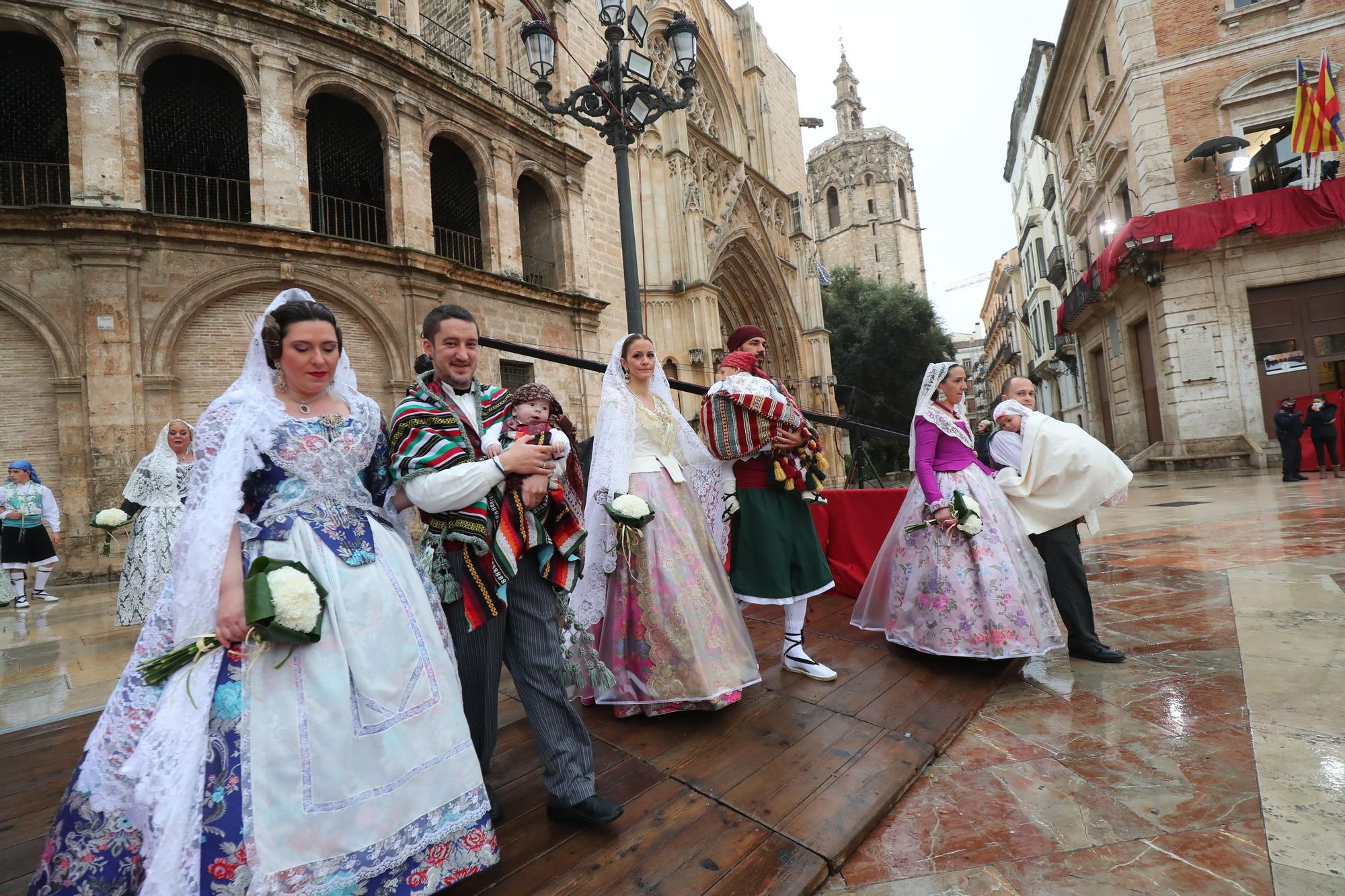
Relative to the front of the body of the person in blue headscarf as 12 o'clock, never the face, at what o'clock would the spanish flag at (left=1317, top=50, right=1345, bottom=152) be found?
The spanish flag is roughly at 10 o'clock from the person in blue headscarf.

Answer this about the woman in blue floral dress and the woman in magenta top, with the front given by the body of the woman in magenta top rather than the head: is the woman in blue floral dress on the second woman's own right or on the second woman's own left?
on the second woman's own right

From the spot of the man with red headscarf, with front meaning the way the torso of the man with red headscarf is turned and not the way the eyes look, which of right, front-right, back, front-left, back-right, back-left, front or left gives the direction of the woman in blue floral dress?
right

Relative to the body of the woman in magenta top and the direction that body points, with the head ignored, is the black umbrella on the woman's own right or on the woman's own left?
on the woman's own left

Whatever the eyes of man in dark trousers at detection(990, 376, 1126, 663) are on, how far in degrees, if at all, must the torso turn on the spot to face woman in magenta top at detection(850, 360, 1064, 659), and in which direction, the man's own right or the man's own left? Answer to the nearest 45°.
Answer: approximately 90° to the man's own right
